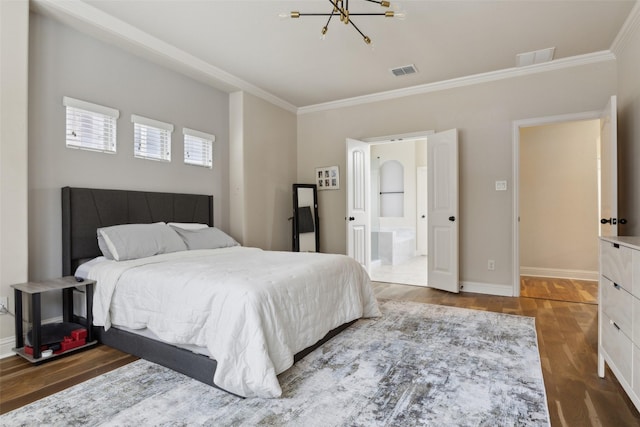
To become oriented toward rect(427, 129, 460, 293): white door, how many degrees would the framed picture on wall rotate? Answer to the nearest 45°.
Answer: approximately 45° to its left

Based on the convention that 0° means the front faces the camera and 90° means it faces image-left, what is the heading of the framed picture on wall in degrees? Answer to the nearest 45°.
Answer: approximately 0°

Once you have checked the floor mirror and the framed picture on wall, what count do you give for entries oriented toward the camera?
2

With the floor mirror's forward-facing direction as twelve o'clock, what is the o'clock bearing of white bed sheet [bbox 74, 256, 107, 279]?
The white bed sheet is roughly at 1 o'clock from the floor mirror.

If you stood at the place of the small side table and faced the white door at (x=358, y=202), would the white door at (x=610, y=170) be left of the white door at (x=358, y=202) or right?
right

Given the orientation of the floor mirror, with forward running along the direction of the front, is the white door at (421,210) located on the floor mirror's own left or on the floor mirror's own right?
on the floor mirror's own left

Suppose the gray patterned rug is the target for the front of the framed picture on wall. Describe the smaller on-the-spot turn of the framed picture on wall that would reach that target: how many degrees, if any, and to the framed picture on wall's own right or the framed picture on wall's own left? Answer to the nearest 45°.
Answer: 0° — it already faces it

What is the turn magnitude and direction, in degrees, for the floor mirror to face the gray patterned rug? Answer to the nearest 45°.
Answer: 0° — it already faces it

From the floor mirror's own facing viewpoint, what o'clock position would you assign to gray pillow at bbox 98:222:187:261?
The gray pillow is roughly at 1 o'clock from the floor mirror.

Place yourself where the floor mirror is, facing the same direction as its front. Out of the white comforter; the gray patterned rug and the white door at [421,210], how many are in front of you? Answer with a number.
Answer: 2
